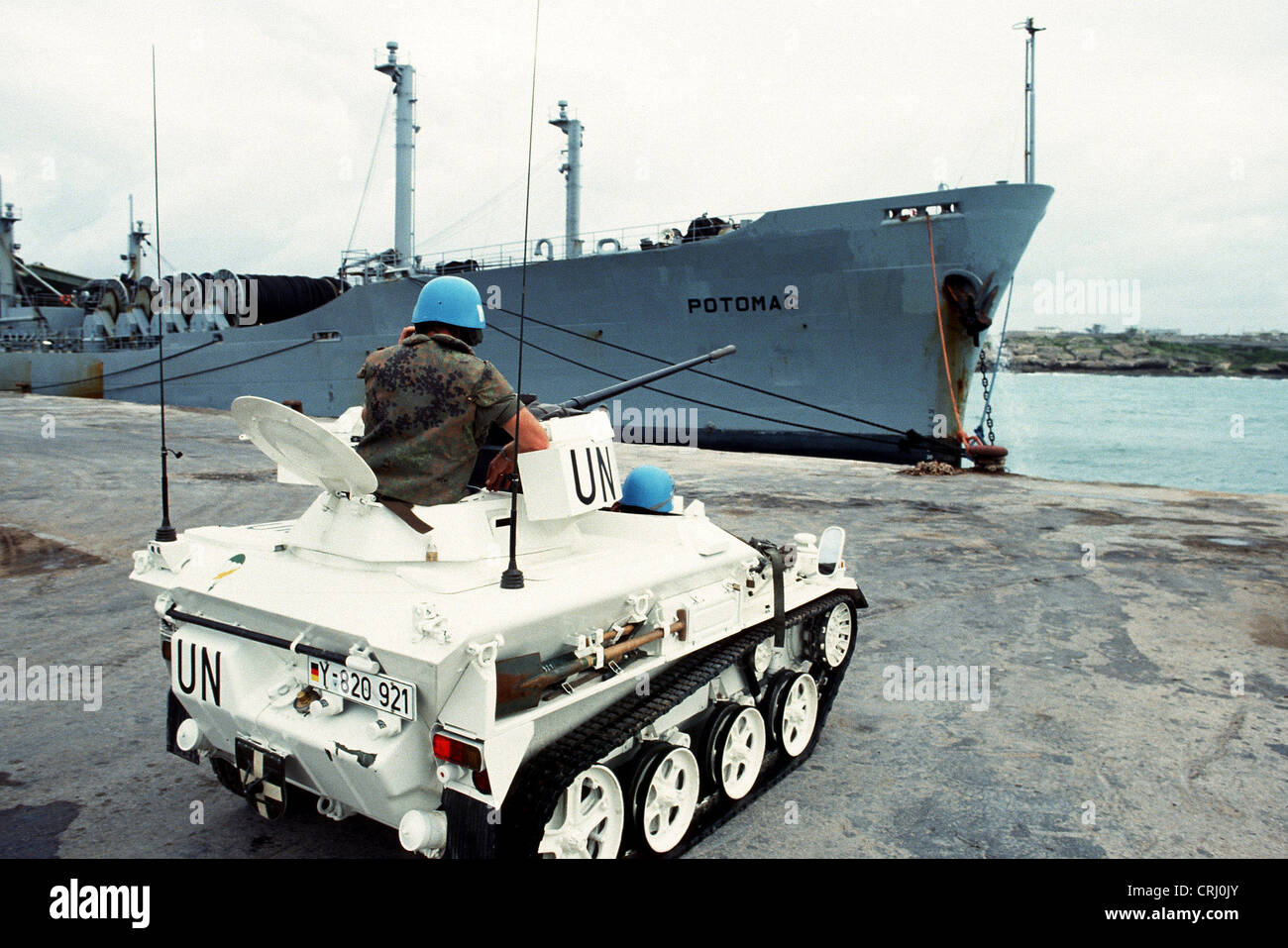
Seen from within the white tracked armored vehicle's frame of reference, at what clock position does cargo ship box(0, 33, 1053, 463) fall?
The cargo ship is roughly at 11 o'clock from the white tracked armored vehicle.

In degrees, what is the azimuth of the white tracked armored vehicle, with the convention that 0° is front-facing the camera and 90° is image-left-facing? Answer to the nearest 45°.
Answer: approximately 225°
